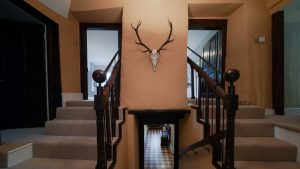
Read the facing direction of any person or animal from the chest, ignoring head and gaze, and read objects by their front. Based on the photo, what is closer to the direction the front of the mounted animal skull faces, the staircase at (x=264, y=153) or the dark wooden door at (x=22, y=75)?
the staircase

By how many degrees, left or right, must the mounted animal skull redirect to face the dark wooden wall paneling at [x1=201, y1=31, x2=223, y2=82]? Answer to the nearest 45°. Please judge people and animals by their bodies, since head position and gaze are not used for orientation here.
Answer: approximately 135° to its left

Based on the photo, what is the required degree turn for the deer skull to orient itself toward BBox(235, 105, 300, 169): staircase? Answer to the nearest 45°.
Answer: approximately 45° to its left

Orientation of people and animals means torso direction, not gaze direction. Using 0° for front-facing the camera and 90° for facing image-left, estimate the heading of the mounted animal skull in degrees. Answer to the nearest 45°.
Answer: approximately 0°

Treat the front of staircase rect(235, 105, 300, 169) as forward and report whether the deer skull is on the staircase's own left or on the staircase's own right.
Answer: on the staircase's own right

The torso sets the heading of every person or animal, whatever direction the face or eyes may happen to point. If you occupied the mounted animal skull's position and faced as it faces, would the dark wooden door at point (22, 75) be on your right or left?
on your right

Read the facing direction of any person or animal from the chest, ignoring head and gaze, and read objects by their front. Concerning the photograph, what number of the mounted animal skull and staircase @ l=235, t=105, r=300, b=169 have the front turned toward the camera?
2

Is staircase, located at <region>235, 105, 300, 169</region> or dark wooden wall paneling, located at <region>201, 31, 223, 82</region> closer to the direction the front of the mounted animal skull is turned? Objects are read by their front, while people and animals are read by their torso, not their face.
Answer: the staircase
